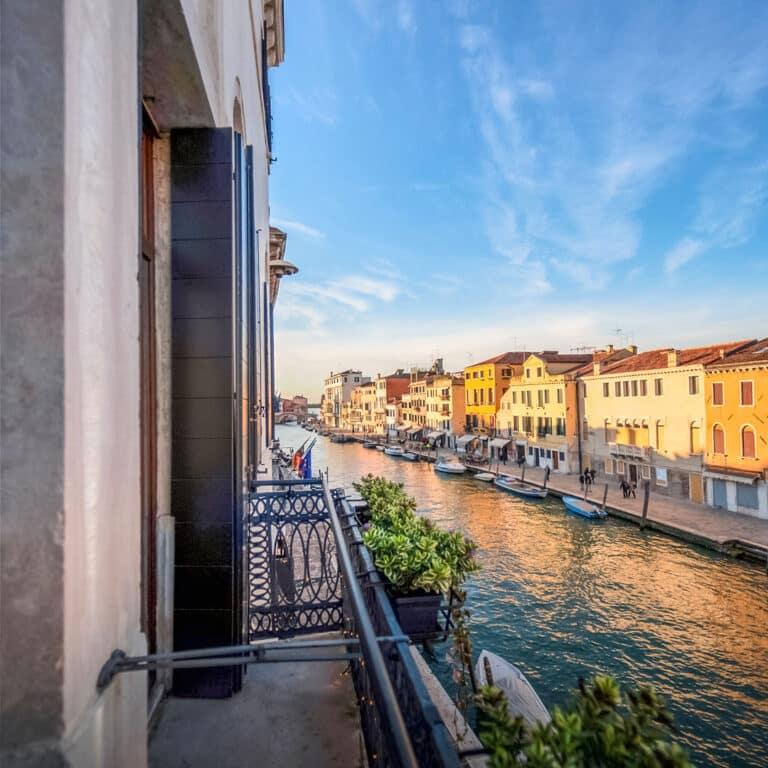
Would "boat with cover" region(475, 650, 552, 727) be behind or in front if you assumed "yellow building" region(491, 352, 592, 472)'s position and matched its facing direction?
in front

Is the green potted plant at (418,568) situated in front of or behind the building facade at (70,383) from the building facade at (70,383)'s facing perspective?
in front

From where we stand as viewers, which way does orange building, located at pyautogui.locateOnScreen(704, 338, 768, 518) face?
facing the viewer and to the left of the viewer

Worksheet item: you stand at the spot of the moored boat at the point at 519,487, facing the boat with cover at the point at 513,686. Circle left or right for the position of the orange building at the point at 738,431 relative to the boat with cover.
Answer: left

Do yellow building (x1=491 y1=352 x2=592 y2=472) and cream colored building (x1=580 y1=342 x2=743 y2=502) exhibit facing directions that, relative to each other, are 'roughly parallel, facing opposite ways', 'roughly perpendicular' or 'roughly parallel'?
roughly parallel

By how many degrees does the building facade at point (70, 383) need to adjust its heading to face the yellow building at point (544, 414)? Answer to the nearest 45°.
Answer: approximately 45° to its left

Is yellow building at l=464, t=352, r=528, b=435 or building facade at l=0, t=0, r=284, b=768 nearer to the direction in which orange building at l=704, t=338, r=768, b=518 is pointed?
the building facade

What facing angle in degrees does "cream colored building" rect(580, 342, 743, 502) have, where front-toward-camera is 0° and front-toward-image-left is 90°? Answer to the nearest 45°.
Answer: approximately 45°

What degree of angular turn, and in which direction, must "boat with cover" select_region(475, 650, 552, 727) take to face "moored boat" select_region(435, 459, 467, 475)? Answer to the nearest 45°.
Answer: approximately 45° to its right

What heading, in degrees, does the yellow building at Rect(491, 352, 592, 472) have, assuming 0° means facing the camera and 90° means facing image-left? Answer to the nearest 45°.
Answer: approximately 45°

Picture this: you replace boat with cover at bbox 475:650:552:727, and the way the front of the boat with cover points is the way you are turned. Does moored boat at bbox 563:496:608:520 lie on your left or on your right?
on your right

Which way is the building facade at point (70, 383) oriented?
to the viewer's right

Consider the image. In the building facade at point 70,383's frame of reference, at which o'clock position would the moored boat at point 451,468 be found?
The moored boat is roughly at 10 o'clock from the building facade.
